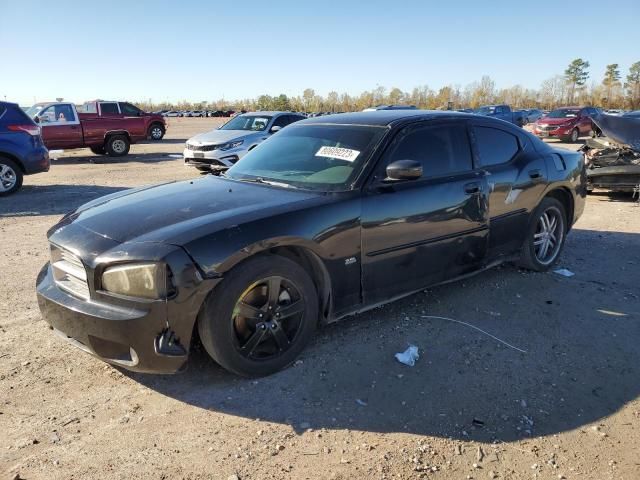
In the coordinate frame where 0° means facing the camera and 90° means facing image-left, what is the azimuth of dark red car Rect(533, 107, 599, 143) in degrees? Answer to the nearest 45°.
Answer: approximately 45°

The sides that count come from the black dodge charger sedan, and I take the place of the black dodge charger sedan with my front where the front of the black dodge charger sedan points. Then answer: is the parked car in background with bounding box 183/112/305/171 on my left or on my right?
on my right

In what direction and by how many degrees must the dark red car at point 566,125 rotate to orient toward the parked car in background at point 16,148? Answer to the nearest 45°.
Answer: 0° — it already faces it

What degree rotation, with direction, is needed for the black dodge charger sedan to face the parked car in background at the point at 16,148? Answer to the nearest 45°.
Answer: approximately 90° to its right

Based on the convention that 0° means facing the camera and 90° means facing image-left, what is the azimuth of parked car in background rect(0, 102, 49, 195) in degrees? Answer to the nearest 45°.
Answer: approximately 90°
